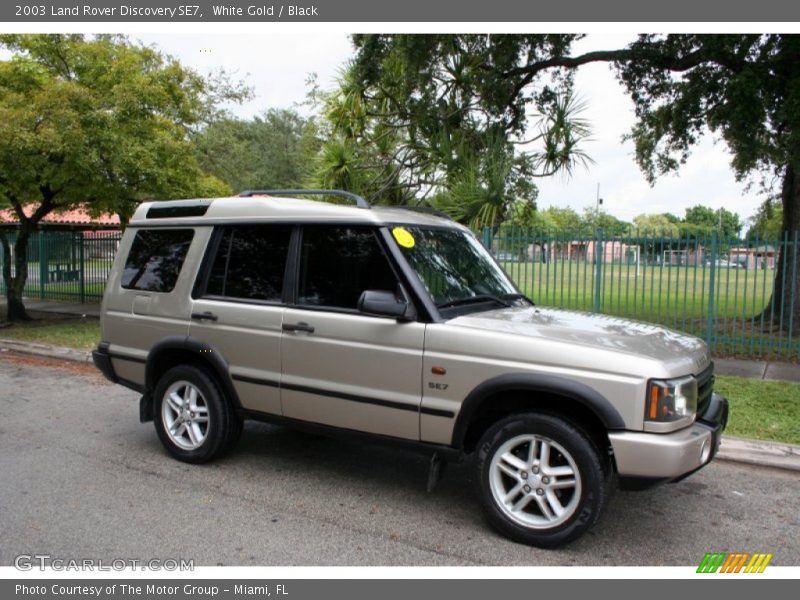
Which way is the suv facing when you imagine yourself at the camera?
facing the viewer and to the right of the viewer

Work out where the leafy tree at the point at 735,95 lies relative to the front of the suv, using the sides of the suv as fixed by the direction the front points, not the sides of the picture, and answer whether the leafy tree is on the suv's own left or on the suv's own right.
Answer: on the suv's own left

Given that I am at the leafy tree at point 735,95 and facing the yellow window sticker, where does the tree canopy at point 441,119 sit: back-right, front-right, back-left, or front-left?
front-right

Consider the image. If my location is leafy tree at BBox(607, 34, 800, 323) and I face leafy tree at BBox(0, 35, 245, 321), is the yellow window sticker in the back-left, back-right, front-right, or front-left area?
front-left

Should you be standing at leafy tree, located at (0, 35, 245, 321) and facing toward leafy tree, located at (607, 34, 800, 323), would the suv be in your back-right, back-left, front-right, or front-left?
front-right

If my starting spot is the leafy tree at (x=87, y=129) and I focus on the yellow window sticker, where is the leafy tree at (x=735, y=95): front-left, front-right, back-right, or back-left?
front-left

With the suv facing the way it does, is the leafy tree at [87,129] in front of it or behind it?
behind

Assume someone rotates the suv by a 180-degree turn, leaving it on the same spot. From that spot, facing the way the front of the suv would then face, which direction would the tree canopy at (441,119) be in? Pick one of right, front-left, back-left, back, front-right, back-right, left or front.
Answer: front-right

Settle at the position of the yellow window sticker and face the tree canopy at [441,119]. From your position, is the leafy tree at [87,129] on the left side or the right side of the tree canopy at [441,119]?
left
